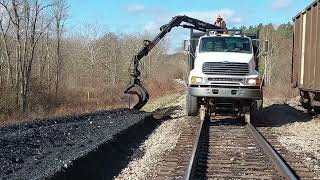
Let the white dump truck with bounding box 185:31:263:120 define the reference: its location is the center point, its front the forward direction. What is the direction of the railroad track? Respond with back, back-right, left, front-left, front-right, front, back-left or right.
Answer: front

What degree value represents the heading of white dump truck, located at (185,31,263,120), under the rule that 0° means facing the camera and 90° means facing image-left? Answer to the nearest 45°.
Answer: approximately 0°

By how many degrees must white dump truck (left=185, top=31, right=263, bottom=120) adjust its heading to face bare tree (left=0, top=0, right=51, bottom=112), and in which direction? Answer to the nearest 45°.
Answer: approximately 135° to its right
